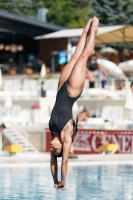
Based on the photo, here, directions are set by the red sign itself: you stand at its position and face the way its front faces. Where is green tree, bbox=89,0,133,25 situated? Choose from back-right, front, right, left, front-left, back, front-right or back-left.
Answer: back

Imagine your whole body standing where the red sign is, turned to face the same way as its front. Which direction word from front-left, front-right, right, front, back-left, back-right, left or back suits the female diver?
front

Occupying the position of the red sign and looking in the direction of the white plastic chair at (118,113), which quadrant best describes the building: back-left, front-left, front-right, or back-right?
front-left

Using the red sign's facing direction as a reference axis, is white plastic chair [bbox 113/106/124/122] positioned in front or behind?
behind

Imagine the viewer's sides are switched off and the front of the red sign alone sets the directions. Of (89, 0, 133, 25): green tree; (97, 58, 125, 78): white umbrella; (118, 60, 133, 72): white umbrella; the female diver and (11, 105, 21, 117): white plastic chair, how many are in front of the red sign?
1

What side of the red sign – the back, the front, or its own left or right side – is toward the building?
back

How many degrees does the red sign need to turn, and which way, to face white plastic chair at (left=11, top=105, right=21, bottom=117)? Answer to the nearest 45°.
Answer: approximately 135° to its right

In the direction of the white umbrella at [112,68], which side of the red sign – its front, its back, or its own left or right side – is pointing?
back

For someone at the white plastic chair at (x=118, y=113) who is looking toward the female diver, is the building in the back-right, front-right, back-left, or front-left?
back-right

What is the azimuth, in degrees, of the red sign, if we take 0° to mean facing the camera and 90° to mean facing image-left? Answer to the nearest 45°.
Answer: approximately 0°
